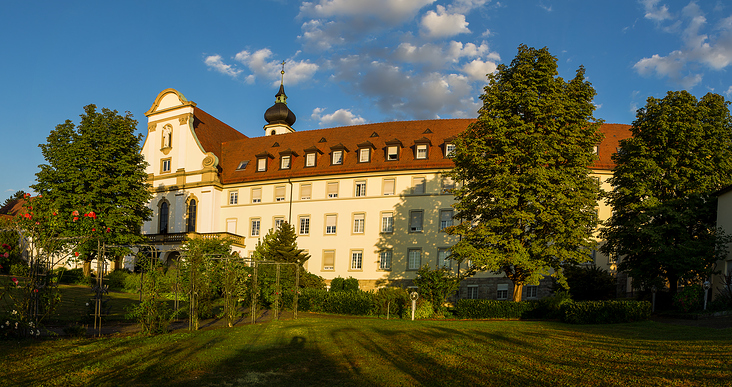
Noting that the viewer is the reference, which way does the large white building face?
facing the viewer and to the left of the viewer

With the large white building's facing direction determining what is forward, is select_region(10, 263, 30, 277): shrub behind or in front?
in front

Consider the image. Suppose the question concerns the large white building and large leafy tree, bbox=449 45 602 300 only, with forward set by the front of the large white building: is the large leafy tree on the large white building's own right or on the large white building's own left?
on the large white building's own left

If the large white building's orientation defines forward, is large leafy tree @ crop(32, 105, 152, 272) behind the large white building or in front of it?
in front

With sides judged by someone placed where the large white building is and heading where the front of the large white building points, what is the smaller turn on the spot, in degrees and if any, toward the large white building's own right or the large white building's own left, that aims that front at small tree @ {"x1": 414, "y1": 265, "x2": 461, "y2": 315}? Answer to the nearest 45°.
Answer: approximately 45° to the large white building's own left

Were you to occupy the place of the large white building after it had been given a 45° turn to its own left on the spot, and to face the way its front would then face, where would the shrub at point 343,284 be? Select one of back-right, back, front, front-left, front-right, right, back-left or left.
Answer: front

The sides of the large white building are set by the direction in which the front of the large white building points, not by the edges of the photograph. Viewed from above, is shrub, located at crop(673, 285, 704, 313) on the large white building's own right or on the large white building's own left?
on the large white building's own left
